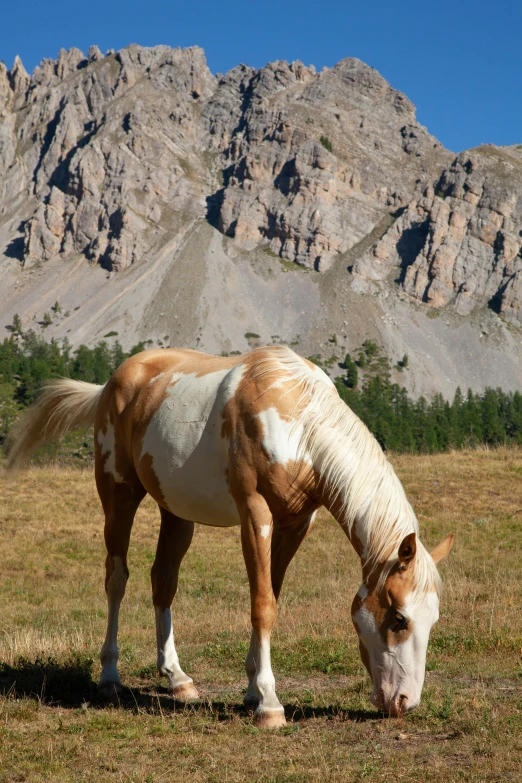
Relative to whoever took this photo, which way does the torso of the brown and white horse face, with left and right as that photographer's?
facing the viewer and to the right of the viewer
